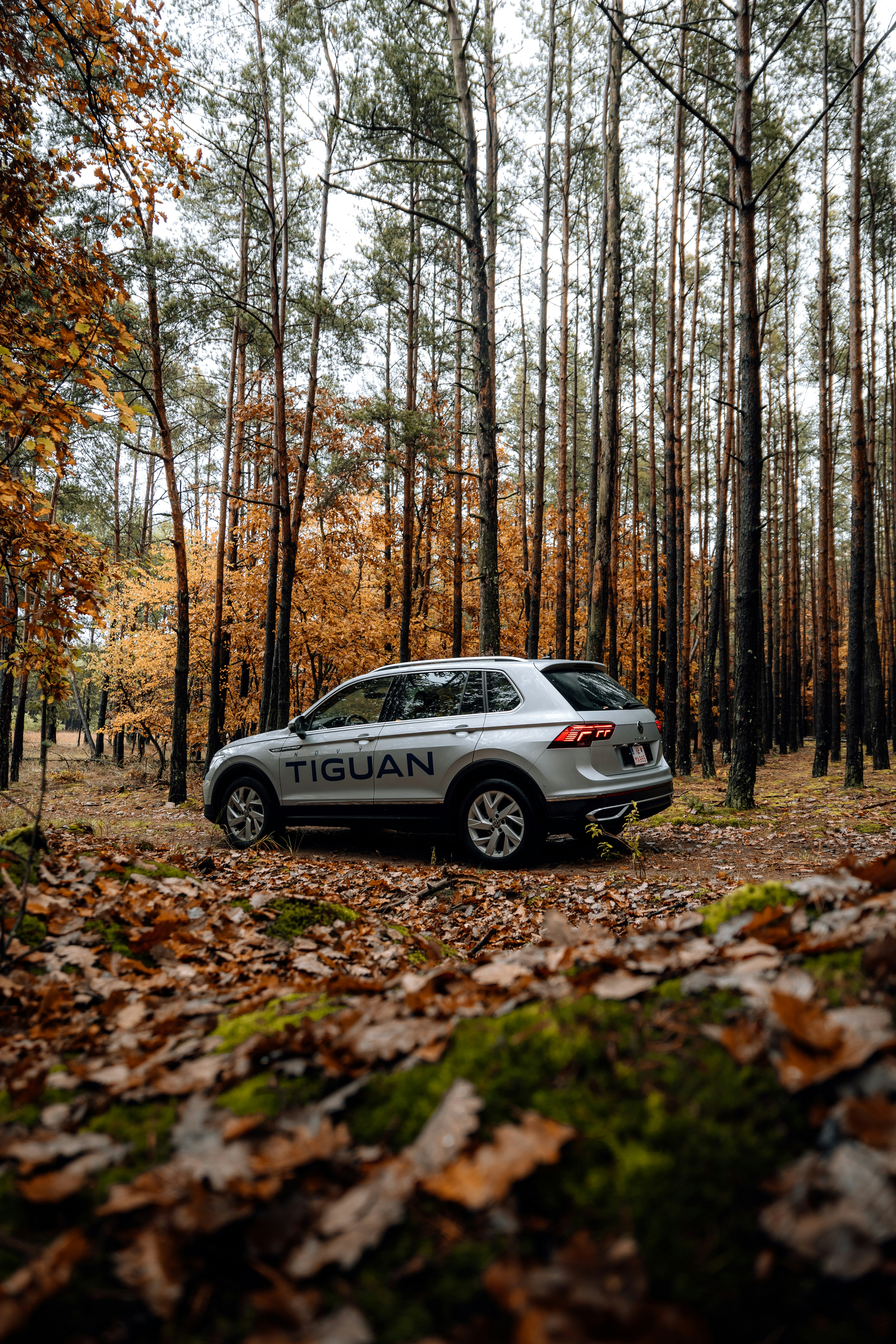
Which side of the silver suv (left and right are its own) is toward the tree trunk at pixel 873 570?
right

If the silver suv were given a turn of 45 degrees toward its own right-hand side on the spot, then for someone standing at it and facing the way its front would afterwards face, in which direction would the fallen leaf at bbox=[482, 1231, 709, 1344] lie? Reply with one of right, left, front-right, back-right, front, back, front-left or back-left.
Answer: back

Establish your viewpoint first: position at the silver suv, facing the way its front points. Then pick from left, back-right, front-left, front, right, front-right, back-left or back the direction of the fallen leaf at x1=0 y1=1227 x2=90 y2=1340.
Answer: back-left

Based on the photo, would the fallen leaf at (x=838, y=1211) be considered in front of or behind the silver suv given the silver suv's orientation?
behind

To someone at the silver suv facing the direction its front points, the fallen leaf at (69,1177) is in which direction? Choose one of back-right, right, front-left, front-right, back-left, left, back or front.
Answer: back-left

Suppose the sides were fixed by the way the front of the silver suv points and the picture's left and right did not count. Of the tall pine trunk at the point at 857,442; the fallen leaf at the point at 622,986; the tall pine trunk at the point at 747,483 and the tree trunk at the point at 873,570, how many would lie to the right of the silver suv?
3

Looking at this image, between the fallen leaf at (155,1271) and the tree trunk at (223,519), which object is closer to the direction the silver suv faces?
the tree trunk

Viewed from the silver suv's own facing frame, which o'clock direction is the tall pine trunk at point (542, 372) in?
The tall pine trunk is roughly at 2 o'clock from the silver suv.

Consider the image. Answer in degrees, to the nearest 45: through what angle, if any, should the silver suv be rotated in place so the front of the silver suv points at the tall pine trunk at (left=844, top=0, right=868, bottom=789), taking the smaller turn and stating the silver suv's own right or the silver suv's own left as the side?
approximately 90° to the silver suv's own right

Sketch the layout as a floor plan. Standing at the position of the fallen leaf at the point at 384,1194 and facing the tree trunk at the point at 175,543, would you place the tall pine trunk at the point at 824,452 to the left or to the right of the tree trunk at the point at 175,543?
right

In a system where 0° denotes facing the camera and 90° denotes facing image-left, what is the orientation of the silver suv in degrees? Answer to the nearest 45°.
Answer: approximately 135°

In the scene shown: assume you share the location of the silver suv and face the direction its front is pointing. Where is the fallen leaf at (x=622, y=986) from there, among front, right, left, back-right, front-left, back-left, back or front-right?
back-left

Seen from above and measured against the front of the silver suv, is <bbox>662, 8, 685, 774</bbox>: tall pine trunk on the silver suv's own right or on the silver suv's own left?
on the silver suv's own right

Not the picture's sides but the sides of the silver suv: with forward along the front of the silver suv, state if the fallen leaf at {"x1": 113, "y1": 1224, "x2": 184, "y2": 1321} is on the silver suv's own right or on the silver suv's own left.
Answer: on the silver suv's own left

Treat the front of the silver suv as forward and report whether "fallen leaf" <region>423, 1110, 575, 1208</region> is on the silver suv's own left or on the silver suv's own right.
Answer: on the silver suv's own left

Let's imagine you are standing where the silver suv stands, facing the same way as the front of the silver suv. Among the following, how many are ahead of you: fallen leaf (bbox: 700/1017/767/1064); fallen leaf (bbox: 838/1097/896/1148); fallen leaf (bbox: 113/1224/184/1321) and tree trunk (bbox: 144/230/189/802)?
1

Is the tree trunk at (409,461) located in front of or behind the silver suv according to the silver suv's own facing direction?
in front
